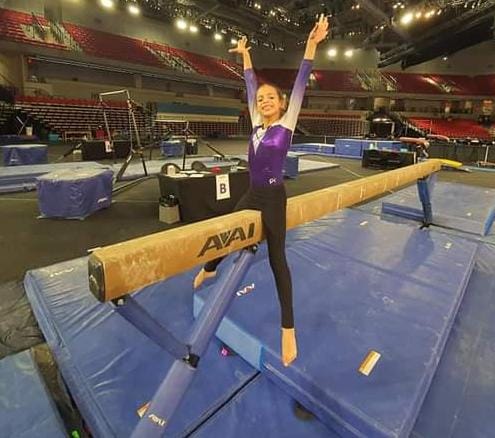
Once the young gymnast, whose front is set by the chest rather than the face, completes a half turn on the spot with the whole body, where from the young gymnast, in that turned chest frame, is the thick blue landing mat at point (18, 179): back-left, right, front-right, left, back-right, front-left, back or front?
left

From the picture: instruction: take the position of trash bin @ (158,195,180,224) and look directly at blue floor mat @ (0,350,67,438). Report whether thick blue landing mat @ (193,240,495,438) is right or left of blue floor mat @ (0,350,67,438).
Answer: left

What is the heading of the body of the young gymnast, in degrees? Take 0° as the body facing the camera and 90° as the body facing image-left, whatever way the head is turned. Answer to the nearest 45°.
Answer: approximately 45°

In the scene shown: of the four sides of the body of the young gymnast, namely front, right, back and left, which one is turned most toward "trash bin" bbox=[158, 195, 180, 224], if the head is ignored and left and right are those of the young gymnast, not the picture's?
right

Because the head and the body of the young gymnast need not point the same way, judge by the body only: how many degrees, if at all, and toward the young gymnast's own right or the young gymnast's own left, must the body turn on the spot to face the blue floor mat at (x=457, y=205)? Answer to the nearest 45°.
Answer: approximately 180°

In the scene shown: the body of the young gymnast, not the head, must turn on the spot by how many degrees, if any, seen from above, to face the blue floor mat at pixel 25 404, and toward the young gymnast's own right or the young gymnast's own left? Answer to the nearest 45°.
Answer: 0° — they already face it

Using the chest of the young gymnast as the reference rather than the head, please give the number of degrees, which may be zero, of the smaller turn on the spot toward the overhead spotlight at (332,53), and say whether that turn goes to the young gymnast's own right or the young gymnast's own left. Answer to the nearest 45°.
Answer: approximately 135° to the young gymnast's own right
